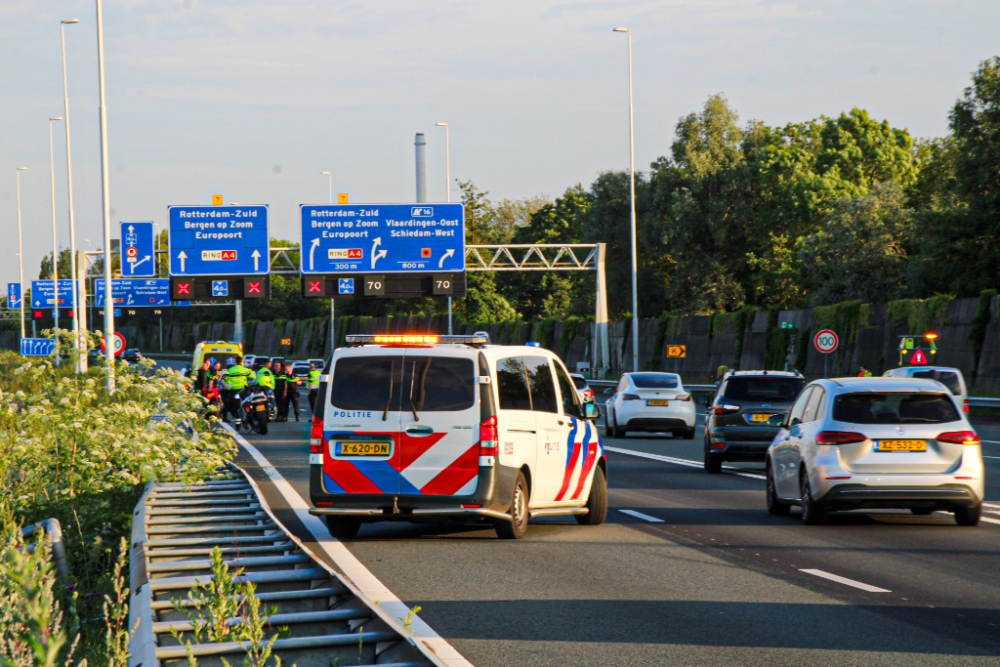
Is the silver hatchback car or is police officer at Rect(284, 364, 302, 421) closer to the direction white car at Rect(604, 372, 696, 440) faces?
the police officer

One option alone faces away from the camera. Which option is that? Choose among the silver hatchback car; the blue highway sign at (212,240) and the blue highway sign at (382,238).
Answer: the silver hatchback car

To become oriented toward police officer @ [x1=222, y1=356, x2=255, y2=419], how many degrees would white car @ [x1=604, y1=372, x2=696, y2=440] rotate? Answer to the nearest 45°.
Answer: approximately 90° to its left

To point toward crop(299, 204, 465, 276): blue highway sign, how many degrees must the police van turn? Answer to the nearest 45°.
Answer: approximately 45° to its left

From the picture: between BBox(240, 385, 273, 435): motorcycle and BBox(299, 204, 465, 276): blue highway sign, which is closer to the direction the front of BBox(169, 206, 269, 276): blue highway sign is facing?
the motorcycle

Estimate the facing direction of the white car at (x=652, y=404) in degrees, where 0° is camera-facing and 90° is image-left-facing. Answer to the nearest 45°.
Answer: approximately 180°

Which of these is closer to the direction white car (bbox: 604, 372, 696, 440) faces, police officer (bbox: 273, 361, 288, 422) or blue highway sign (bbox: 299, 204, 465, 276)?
the blue highway sign

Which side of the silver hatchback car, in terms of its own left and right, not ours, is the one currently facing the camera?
back

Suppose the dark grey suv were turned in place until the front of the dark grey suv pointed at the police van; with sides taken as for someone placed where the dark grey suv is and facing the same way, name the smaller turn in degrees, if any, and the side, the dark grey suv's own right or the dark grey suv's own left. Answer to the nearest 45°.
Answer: approximately 180°

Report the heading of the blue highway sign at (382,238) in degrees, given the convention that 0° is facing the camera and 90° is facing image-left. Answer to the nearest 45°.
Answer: approximately 0°

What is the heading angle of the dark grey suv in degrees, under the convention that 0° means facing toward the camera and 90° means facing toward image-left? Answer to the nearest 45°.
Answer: approximately 180°

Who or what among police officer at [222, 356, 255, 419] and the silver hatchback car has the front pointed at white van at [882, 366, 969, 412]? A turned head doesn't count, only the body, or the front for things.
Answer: the silver hatchback car
